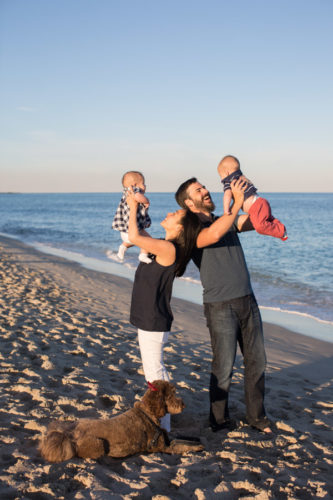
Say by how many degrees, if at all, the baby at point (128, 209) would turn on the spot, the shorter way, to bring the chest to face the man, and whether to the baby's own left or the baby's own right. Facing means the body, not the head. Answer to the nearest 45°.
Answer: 0° — they already face them

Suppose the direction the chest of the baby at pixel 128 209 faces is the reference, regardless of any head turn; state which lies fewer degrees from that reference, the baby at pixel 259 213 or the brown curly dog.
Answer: the baby

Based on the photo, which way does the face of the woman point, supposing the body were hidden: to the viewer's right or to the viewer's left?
to the viewer's left
